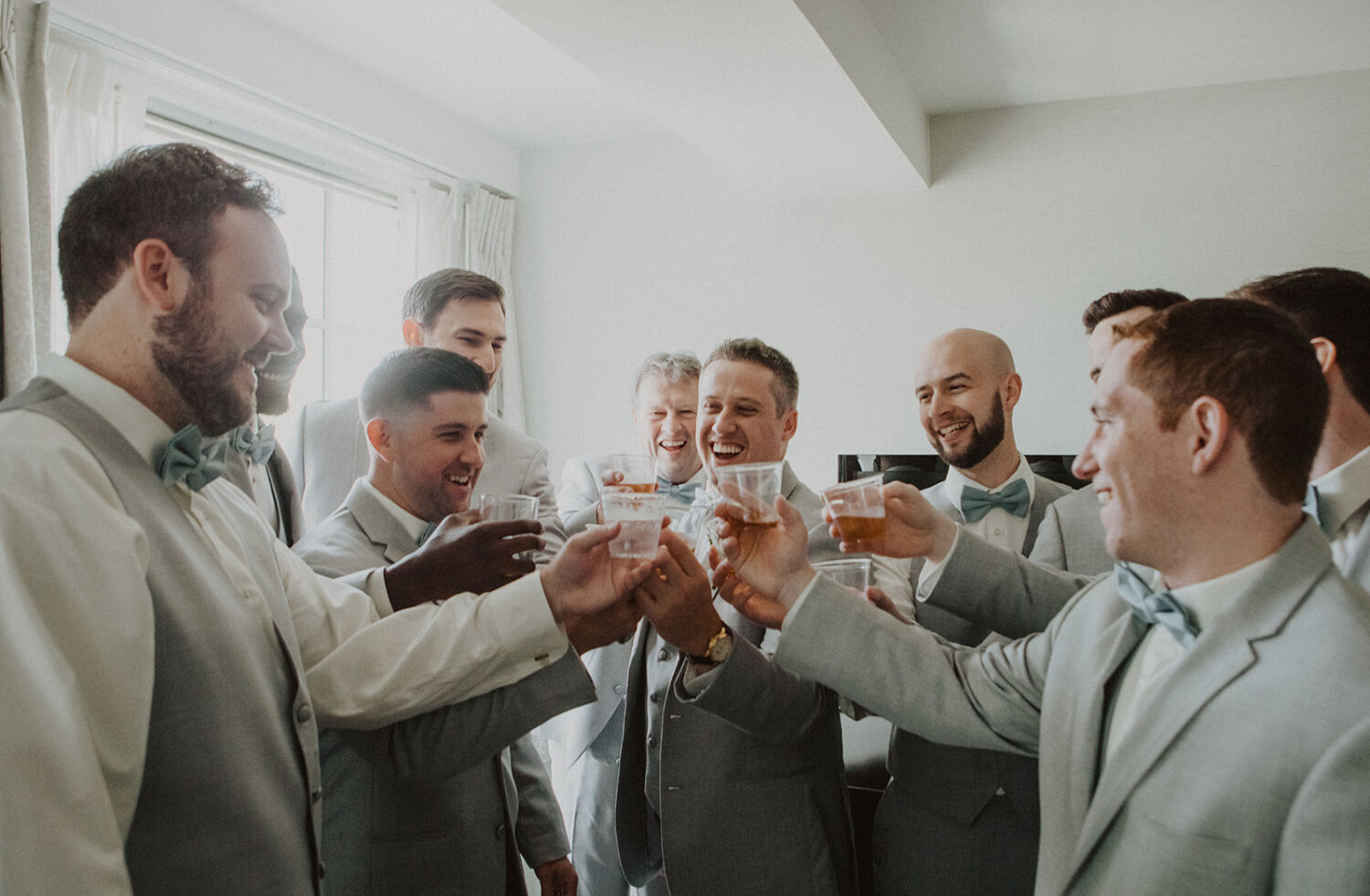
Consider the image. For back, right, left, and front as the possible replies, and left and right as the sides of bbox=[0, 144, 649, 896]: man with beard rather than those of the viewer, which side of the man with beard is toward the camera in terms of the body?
right

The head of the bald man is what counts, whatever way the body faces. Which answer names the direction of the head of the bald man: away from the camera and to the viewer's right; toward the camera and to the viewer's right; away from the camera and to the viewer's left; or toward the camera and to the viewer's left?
toward the camera and to the viewer's left

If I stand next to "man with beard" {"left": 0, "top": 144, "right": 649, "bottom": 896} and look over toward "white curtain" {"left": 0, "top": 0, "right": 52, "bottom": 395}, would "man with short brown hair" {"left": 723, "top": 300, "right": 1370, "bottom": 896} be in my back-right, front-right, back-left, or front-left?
back-right

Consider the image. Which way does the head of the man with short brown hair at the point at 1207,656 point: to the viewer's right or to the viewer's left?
to the viewer's left

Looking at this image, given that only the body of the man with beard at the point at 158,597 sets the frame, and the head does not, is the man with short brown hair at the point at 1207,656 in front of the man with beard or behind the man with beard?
in front

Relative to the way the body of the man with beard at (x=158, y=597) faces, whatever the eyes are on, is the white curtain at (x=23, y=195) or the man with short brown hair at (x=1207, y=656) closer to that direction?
the man with short brown hair

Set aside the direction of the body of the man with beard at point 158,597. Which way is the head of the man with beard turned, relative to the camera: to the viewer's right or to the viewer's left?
to the viewer's right
